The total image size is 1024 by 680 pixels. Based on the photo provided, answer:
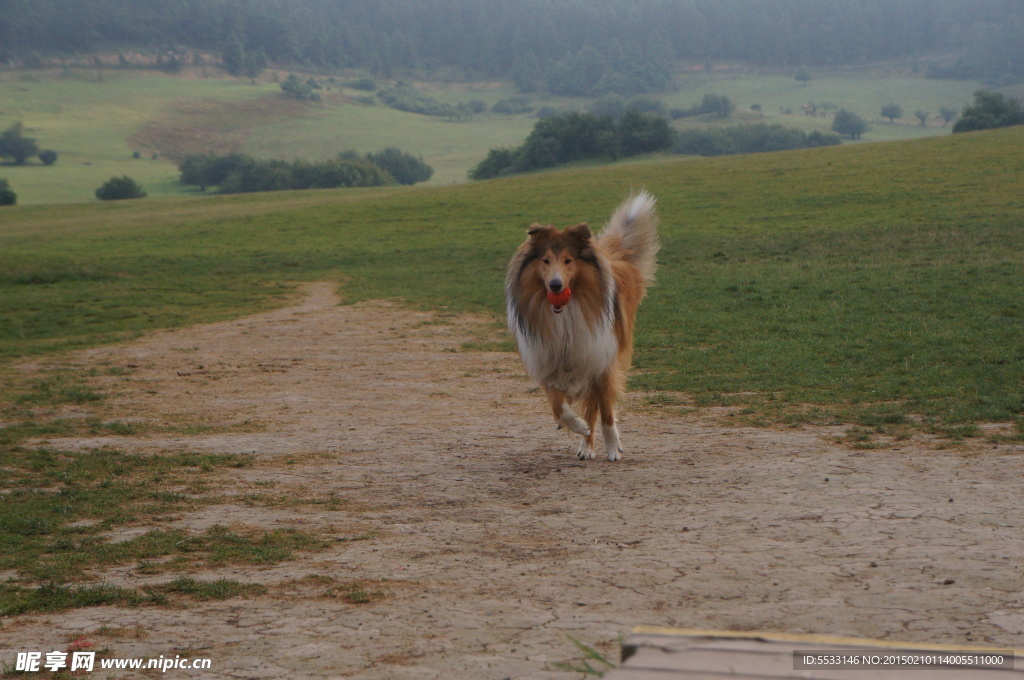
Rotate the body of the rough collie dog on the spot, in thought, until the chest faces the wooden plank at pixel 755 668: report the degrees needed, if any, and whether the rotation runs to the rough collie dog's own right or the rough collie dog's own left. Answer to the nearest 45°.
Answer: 0° — it already faces it

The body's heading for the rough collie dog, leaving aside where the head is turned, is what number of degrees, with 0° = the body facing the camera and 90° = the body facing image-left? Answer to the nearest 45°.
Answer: approximately 0°

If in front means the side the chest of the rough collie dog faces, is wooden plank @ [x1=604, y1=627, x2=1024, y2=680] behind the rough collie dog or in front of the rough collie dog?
in front
